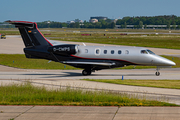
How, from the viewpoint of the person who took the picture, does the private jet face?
facing to the right of the viewer
